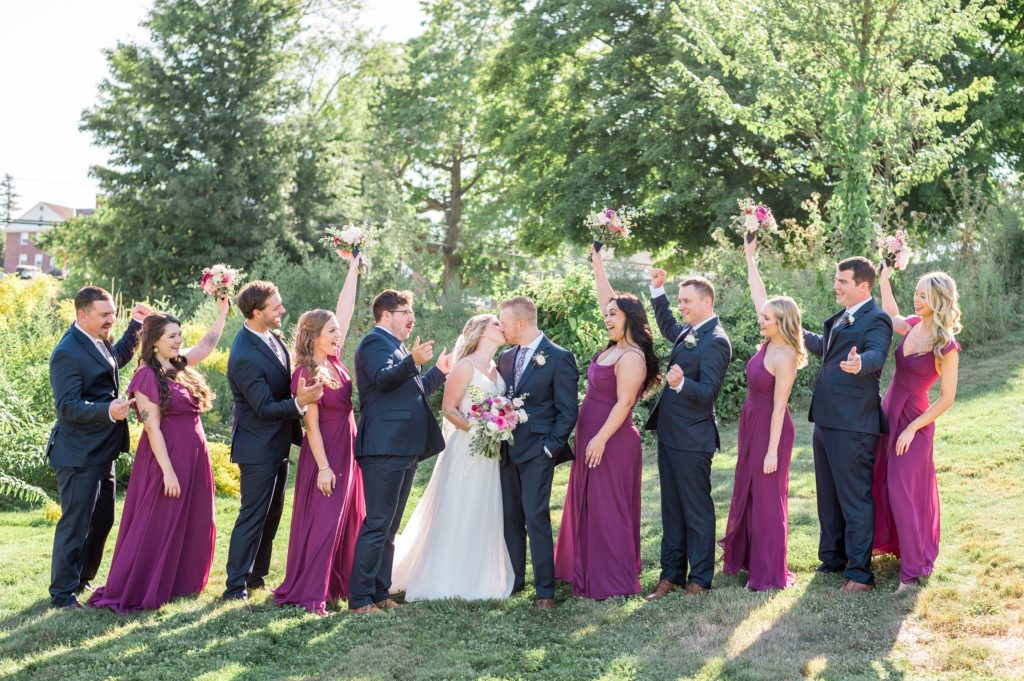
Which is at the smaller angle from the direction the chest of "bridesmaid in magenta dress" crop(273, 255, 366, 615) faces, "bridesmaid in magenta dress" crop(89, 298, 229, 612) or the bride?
the bride

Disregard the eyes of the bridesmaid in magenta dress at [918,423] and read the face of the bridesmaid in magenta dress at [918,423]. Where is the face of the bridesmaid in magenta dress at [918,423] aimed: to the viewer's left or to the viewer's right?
to the viewer's left

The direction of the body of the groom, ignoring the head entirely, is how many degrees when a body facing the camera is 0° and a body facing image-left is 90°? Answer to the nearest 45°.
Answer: approximately 45°

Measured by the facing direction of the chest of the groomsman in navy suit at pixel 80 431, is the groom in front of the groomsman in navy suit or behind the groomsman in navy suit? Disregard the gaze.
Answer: in front

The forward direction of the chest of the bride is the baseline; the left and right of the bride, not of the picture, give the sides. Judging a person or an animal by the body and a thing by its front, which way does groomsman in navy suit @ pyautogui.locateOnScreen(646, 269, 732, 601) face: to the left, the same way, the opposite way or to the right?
to the right

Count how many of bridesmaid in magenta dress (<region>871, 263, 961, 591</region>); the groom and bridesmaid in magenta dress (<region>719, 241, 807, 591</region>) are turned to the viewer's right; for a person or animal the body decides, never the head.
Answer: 0

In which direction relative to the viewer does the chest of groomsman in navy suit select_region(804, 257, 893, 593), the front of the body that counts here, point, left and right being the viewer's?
facing the viewer and to the left of the viewer

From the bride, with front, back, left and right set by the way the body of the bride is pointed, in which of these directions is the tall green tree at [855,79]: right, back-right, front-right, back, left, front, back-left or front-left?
left

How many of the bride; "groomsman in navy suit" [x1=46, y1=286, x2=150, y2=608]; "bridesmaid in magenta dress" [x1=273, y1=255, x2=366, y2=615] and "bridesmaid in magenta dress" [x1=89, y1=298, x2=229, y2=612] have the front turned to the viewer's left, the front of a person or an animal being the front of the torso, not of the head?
0

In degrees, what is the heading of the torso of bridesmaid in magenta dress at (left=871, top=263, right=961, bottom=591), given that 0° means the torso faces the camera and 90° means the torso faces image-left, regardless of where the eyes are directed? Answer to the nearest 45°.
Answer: approximately 45°

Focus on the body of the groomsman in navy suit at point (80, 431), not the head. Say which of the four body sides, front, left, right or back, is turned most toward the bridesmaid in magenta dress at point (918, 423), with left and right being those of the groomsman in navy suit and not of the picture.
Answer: front

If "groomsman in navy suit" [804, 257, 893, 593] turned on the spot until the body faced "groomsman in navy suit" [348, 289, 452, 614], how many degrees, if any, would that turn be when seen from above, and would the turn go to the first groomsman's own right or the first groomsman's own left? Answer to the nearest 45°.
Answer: approximately 45° to the first groomsman's own right

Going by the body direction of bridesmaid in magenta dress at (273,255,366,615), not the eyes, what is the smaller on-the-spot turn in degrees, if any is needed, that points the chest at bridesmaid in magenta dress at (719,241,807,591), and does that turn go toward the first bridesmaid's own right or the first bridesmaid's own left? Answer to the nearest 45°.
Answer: approximately 45° to the first bridesmaid's own left

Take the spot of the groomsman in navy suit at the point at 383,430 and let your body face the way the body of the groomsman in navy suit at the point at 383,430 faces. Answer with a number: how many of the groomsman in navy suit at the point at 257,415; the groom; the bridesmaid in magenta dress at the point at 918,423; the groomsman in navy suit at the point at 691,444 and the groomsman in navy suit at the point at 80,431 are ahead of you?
3

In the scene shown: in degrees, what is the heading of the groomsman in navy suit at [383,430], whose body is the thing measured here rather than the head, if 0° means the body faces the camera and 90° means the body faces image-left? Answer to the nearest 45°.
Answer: approximately 270°

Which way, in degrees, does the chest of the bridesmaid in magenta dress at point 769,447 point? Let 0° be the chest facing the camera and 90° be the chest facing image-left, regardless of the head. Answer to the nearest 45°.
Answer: approximately 45°

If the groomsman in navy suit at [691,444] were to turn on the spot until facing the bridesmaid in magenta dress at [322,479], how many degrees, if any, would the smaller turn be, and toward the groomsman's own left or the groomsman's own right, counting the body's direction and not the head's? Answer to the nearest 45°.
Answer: approximately 45° to the groomsman's own right
